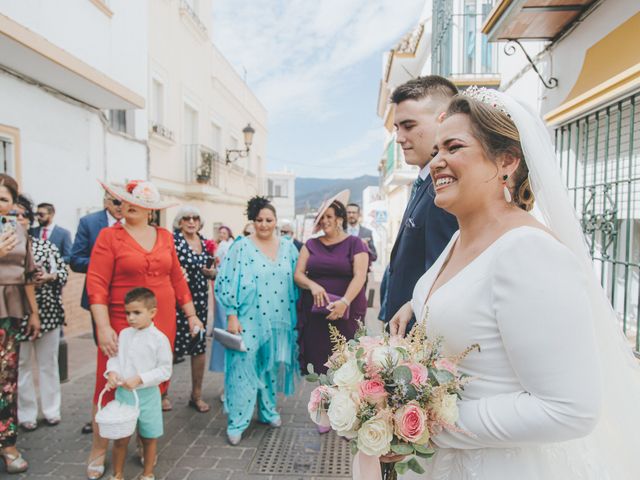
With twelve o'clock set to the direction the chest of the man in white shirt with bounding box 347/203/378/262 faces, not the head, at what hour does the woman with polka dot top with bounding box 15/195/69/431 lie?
The woman with polka dot top is roughly at 1 o'clock from the man in white shirt.

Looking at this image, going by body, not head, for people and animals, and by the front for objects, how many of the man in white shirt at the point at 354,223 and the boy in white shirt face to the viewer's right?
0

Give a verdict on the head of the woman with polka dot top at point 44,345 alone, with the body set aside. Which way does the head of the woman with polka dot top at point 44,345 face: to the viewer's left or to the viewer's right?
to the viewer's right

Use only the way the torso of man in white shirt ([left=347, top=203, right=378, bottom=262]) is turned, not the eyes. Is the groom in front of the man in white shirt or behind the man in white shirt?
in front

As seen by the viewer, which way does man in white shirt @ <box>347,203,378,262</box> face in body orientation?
toward the camera

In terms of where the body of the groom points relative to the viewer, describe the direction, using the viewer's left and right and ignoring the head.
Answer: facing the viewer and to the left of the viewer

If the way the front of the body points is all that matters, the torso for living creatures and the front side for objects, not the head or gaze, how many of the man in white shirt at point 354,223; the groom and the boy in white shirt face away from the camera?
0

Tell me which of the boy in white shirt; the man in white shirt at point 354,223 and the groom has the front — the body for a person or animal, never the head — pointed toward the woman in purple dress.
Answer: the man in white shirt

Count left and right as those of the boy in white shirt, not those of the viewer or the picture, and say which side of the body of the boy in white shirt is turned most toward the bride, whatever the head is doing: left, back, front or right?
left

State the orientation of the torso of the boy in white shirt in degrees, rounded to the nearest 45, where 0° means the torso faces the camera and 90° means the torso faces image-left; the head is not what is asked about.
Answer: approximately 45°

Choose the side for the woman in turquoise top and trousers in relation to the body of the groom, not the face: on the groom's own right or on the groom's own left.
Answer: on the groom's own right
